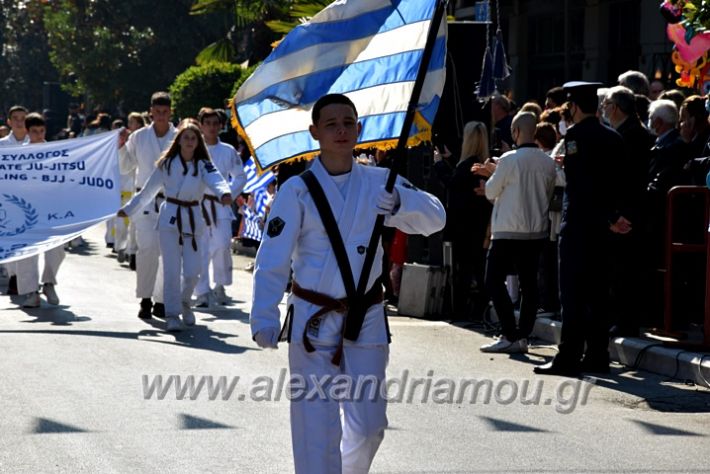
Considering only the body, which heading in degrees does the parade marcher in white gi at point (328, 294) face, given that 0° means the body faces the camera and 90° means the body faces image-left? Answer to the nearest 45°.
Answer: approximately 0°

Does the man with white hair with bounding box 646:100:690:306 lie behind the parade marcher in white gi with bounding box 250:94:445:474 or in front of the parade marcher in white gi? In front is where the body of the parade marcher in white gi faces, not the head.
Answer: behind

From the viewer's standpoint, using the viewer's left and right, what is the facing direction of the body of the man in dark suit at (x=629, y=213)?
facing to the left of the viewer

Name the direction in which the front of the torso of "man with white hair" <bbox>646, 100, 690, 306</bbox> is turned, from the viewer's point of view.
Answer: to the viewer's left

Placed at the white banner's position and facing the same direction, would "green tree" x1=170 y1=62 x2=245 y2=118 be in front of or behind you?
behind

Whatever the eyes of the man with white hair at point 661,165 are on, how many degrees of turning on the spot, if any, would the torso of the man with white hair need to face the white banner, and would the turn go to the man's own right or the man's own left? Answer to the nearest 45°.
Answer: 0° — they already face it

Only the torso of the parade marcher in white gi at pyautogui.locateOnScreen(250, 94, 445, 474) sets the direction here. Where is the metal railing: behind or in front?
behind

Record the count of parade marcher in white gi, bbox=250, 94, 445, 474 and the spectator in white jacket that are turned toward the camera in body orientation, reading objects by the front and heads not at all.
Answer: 1

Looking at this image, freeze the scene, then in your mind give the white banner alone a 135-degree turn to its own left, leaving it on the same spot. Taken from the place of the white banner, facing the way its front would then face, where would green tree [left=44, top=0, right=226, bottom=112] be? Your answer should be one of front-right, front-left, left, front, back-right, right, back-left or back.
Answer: front-left

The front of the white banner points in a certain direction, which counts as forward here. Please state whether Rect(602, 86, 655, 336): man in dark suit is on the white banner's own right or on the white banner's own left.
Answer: on the white banner's own left
